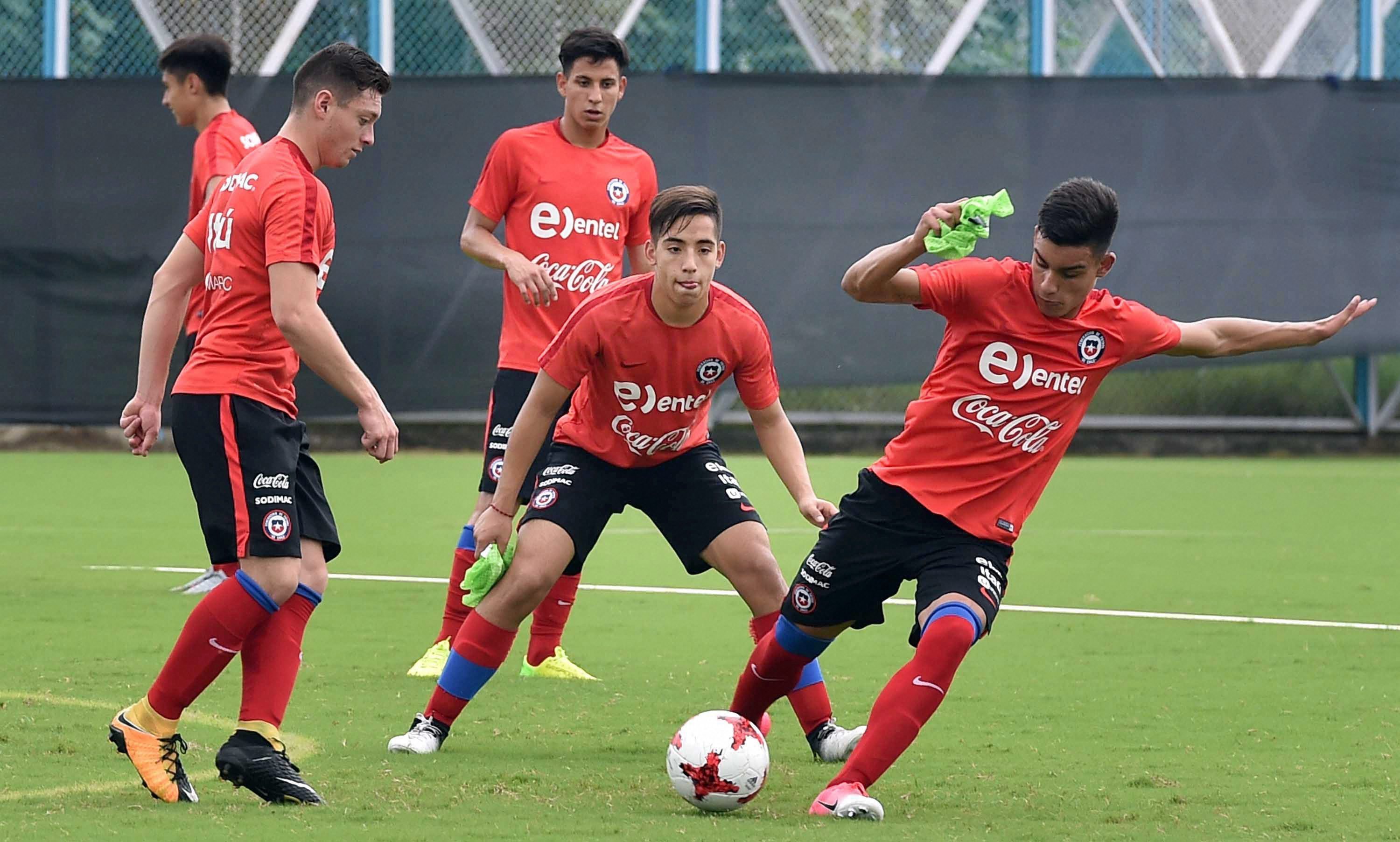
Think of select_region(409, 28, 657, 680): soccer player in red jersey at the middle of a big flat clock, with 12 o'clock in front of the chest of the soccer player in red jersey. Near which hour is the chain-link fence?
The chain-link fence is roughly at 6 o'clock from the soccer player in red jersey.

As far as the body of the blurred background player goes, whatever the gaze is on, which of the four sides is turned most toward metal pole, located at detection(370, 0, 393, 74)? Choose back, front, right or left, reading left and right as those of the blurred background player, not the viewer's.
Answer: right

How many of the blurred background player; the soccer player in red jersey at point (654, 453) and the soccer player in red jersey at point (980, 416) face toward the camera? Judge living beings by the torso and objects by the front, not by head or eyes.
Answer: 2

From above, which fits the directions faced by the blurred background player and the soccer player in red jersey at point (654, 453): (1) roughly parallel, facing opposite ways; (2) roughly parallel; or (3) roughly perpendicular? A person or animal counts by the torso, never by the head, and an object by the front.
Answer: roughly perpendicular

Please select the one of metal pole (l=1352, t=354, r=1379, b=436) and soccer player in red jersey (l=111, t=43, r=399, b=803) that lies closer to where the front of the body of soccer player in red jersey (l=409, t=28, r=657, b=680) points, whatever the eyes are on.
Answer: the soccer player in red jersey

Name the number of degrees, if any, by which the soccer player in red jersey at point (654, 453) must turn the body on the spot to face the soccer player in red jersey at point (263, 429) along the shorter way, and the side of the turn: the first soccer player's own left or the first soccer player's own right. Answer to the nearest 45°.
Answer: approximately 45° to the first soccer player's own right

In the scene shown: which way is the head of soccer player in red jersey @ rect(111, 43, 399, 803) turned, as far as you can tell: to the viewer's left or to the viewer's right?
to the viewer's right

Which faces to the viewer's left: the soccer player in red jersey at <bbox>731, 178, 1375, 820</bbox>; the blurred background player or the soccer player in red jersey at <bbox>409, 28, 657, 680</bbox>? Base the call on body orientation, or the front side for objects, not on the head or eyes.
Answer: the blurred background player

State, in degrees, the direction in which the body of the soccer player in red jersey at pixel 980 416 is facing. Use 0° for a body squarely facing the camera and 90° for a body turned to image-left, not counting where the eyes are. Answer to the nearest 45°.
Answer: approximately 0°

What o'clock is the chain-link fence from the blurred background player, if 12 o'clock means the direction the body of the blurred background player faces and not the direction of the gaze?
The chain-link fence is roughly at 4 o'clock from the blurred background player.
